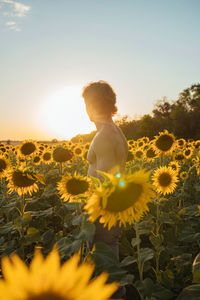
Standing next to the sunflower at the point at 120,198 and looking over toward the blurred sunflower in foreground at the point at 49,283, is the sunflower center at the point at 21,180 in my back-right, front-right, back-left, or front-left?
back-right

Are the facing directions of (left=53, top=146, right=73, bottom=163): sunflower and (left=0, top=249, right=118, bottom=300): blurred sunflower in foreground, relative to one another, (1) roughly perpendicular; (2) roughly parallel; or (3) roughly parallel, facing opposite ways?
roughly parallel

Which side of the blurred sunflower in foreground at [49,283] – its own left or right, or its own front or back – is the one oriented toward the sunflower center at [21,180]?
back

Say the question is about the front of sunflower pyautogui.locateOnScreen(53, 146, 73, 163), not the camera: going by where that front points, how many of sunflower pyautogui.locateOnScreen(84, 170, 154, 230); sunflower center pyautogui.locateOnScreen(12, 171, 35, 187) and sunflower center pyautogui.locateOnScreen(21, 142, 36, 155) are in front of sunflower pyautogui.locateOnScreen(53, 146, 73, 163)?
2

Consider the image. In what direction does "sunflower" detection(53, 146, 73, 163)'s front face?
toward the camera

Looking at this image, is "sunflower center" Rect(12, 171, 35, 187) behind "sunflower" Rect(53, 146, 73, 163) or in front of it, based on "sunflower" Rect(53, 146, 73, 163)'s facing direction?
in front

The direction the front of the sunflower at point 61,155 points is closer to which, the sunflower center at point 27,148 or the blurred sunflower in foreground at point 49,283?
the blurred sunflower in foreground

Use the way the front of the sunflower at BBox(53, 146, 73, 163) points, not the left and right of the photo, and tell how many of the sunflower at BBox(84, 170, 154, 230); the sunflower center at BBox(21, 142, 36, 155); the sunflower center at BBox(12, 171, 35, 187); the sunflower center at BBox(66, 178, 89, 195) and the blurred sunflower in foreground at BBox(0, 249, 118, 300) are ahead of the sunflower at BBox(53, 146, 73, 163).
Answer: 4

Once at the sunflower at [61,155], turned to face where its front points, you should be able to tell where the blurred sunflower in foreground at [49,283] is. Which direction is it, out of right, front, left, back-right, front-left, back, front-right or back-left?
front

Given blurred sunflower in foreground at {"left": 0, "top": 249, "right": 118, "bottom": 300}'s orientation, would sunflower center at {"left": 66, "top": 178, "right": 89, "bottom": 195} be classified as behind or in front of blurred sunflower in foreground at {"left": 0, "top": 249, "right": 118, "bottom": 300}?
behind

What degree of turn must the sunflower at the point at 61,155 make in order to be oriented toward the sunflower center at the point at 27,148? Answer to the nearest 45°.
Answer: approximately 135° to its right

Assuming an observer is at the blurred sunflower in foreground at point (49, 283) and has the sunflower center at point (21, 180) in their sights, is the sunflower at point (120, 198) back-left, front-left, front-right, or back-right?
front-right

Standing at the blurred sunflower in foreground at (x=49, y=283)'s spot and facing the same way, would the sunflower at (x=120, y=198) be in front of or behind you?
behind

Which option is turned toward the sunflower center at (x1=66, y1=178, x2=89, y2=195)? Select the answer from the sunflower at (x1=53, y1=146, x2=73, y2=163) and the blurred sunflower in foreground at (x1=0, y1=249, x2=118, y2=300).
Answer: the sunflower

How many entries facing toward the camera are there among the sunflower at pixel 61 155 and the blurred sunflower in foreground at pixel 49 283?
2

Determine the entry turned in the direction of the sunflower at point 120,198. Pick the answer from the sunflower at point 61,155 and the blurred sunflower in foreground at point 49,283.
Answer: the sunflower at point 61,155

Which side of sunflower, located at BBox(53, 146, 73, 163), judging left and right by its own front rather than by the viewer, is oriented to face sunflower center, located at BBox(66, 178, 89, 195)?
front
